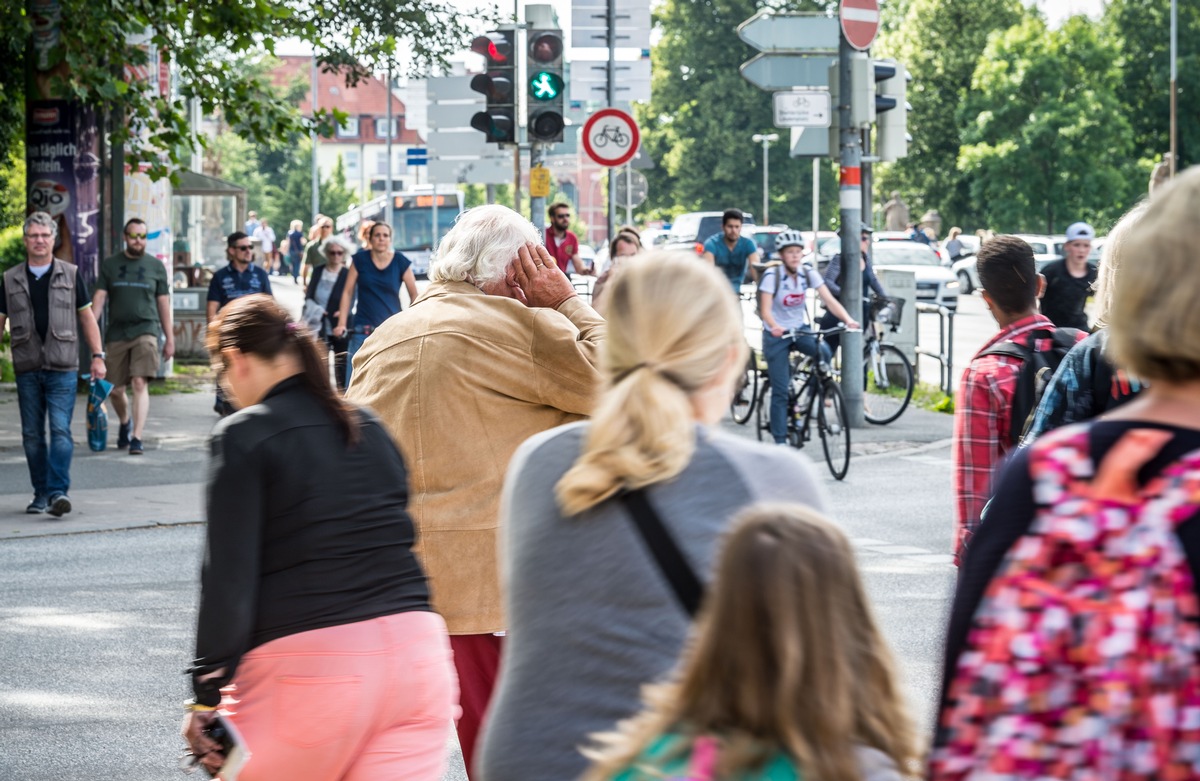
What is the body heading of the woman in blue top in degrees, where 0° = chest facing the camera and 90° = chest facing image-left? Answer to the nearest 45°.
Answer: approximately 0°

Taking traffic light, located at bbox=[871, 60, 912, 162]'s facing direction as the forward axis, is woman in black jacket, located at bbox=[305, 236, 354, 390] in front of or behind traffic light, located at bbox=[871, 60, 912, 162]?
behind

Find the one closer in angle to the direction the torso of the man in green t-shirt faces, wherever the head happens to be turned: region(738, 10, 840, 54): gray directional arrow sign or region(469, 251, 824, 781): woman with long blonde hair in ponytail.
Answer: the woman with long blonde hair in ponytail

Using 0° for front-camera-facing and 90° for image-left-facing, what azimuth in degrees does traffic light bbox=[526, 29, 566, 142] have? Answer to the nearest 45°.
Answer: approximately 0°

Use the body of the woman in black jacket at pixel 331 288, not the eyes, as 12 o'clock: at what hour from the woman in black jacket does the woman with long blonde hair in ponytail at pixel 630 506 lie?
The woman with long blonde hair in ponytail is roughly at 12 o'clock from the woman in black jacket.

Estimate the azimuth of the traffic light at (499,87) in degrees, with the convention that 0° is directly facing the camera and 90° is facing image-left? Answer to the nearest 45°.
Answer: approximately 45°
